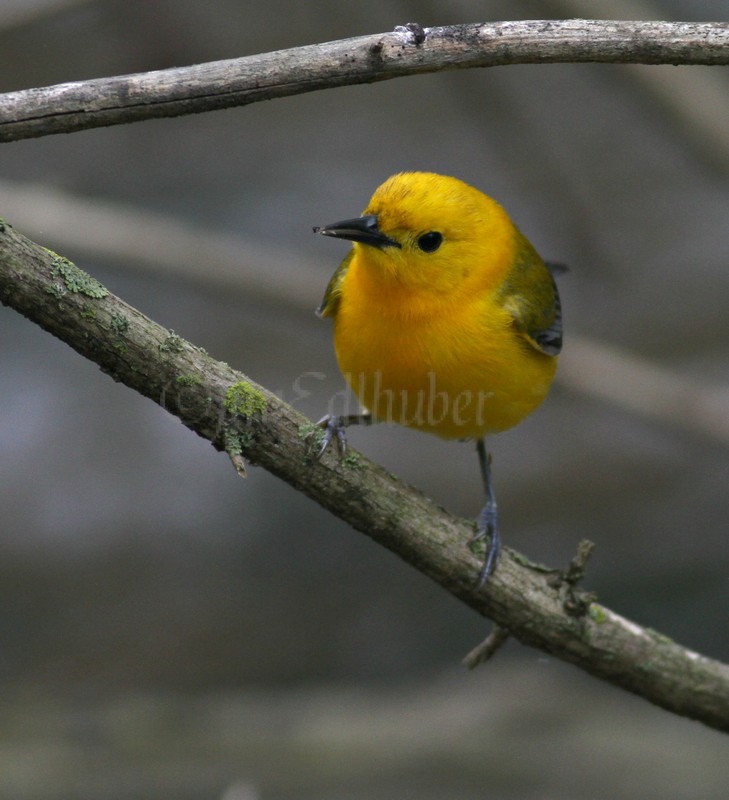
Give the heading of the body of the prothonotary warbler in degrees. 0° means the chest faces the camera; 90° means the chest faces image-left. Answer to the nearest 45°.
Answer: approximately 45°
